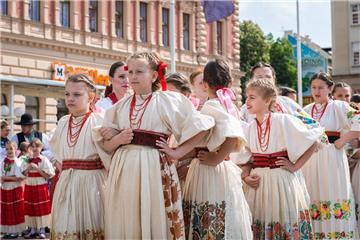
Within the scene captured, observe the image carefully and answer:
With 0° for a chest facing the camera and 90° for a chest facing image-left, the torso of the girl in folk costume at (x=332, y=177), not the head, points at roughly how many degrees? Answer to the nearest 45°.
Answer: approximately 45°

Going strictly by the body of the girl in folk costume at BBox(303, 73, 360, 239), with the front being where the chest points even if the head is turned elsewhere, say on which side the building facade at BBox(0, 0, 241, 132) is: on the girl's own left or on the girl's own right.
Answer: on the girl's own right

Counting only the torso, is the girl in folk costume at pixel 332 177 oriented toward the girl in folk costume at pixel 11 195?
no

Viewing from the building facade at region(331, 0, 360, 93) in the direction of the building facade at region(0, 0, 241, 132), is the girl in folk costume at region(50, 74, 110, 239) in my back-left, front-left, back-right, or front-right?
front-left

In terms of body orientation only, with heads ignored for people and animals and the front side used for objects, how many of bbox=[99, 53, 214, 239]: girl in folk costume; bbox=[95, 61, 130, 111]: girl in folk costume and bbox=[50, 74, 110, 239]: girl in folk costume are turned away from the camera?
0

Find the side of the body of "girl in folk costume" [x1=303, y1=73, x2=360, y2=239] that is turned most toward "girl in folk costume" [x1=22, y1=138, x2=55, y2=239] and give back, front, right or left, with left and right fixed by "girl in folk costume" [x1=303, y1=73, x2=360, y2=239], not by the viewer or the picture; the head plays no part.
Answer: right

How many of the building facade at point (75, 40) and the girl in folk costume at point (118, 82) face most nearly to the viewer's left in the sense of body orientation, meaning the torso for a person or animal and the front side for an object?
0

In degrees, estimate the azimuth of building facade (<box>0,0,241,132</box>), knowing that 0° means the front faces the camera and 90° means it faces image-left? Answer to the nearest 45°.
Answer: approximately 315°

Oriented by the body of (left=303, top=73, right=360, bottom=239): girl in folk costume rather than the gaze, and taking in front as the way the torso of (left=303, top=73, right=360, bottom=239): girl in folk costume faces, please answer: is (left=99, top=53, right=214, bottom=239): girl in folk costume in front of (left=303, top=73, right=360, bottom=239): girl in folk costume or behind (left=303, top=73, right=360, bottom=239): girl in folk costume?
in front
